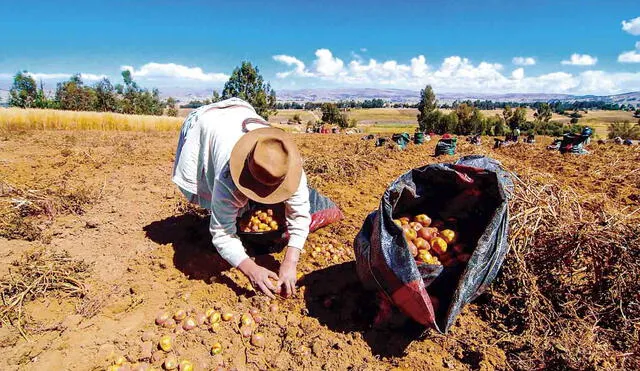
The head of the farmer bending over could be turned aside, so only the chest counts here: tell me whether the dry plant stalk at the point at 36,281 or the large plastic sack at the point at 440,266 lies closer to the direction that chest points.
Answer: the large plastic sack

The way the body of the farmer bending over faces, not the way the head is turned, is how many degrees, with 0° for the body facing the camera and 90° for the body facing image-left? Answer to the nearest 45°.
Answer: approximately 315°
